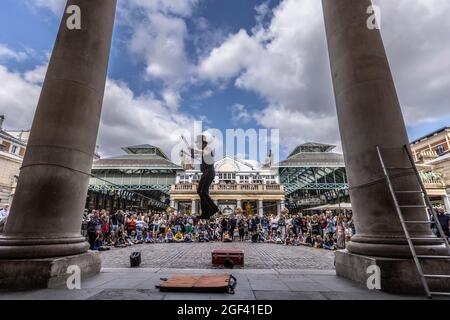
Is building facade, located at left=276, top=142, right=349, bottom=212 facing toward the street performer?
yes

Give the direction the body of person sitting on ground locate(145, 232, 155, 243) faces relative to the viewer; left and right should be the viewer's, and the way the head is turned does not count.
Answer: facing the viewer

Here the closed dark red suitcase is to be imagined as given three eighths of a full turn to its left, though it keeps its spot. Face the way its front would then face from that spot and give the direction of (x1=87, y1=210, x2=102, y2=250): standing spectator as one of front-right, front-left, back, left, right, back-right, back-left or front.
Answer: left

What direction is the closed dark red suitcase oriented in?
toward the camera

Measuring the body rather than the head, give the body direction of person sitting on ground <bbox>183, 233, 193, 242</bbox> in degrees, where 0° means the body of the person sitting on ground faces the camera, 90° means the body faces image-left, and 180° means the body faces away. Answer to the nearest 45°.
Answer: approximately 0°

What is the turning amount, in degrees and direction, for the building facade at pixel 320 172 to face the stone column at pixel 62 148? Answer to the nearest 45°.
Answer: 0° — it already faces it

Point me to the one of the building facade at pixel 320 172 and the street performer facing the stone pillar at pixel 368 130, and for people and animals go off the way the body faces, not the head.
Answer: the building facade

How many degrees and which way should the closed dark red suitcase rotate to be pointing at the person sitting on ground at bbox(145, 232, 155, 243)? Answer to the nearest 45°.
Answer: approximately 135° to its right

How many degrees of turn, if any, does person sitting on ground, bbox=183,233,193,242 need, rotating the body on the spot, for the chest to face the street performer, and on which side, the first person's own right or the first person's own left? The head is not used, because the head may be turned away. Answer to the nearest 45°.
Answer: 0° — they already face them

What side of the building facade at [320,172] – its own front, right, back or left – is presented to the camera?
front

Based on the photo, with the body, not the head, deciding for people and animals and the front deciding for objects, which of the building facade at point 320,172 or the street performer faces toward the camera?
the building facade
